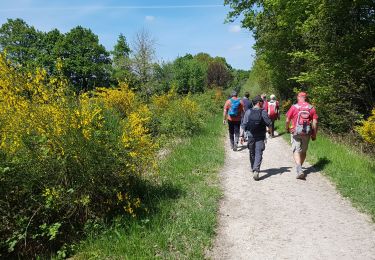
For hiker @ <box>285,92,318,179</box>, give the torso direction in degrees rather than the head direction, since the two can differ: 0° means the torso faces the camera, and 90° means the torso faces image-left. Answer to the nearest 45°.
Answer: approximately 180°

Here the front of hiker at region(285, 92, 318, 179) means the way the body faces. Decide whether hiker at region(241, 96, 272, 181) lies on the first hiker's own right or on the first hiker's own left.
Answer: on the first hiker's own left

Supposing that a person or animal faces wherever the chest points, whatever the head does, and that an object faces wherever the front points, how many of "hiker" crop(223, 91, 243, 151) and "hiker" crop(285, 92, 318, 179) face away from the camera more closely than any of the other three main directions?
2

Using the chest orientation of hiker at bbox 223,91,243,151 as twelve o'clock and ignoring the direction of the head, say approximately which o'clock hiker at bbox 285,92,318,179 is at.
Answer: hiker at bbox 285,92,318,179 is roughly at 5 o'clock from hiker at bbox 223,91,243,151.

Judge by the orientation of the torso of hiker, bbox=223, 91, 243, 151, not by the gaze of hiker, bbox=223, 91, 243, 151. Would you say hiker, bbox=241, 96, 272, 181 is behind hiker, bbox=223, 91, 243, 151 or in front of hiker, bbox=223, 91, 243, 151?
behind

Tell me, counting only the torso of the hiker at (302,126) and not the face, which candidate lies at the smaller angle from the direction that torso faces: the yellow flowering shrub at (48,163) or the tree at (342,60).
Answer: the tree

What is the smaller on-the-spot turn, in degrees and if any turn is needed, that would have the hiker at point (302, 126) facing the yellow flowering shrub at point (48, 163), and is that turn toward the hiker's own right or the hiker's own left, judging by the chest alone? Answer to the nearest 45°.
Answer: approximately 135° to the hiker's own left

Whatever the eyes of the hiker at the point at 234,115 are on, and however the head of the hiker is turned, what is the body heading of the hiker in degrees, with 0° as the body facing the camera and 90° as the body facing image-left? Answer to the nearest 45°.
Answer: approximately 180°

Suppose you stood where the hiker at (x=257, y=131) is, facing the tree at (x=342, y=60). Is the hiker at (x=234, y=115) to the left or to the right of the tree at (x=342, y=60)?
left

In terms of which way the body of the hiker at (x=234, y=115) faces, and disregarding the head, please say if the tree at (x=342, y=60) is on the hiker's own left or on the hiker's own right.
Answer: on the hiker's own right
